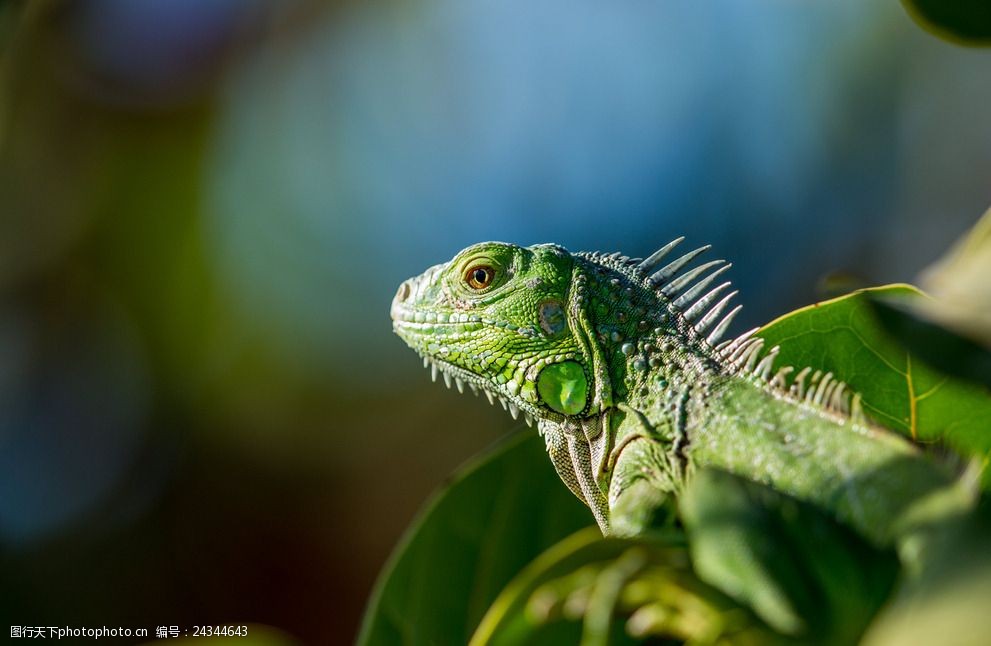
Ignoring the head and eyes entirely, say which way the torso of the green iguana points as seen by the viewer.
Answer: to the viewer's left

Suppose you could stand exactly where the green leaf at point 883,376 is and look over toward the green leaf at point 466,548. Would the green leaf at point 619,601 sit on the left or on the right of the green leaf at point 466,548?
left

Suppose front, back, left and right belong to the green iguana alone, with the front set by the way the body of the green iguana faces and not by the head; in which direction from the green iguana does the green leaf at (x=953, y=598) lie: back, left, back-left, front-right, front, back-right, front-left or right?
left

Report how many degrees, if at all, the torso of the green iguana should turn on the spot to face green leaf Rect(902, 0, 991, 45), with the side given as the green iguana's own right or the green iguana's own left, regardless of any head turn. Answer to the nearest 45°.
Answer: approximately 135° to the green iguana's own left
